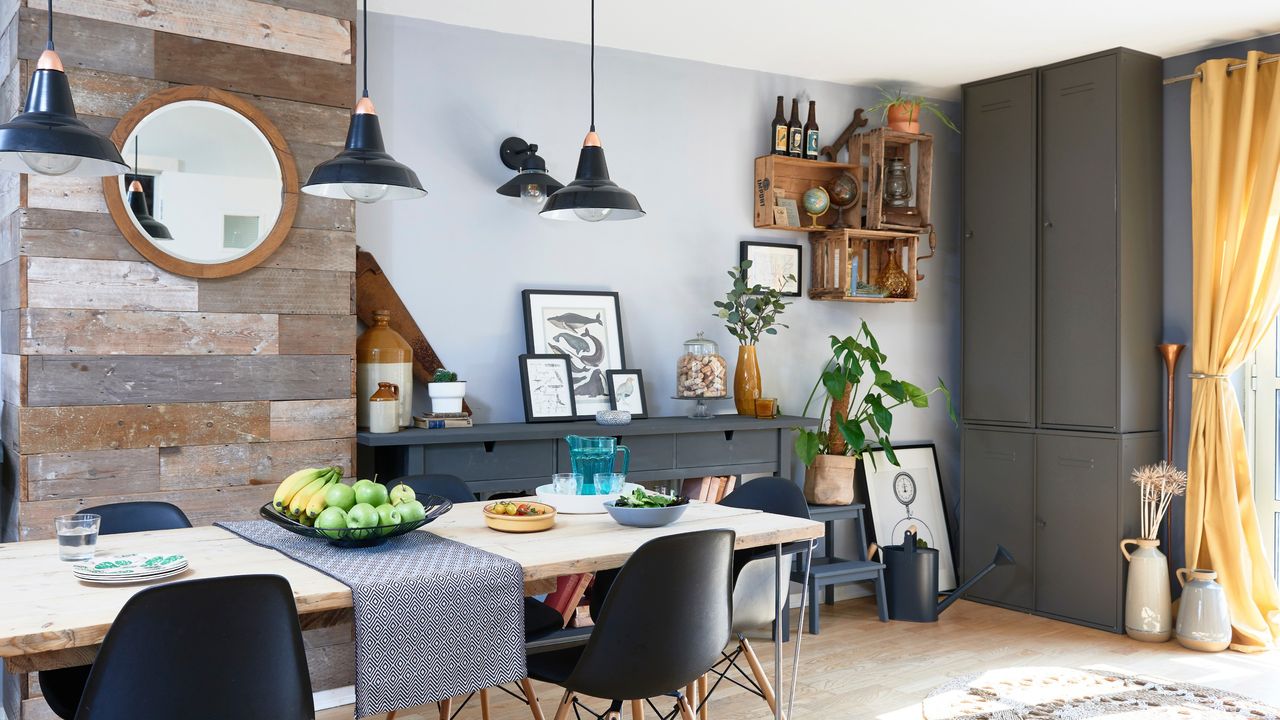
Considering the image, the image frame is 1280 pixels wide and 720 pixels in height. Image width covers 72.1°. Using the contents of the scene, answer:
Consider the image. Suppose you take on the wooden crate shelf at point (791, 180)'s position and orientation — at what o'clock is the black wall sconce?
The black wall sconce is roughly at 3 o'clock from the wooden crate shelf.

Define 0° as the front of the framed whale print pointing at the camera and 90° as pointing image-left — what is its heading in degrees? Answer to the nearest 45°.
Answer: approximately 0°

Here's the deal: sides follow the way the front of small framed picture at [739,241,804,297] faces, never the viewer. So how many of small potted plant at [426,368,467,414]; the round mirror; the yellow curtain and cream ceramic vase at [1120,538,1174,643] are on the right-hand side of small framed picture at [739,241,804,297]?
2

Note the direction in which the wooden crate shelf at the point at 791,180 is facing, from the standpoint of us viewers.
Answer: facing the viewer and to the right of the viewer

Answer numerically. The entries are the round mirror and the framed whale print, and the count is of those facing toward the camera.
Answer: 2

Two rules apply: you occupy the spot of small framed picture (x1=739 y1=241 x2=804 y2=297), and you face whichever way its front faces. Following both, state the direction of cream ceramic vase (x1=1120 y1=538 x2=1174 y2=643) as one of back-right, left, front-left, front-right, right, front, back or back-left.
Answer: front-left

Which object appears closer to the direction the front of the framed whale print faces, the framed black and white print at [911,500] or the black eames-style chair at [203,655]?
the black eames-style chair

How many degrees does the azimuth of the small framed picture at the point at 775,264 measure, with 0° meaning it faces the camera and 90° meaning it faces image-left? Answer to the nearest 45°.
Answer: approximately 315°

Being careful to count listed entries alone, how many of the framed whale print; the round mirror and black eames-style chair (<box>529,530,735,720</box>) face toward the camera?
2

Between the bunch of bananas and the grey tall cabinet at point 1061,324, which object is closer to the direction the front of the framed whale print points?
the bunch of bananas

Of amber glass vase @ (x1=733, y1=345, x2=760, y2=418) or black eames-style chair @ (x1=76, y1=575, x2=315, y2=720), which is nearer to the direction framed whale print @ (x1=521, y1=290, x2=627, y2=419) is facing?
the black eames-style chair

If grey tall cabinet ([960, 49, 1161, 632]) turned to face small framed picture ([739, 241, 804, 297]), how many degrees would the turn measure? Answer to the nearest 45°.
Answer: approximately 45° to its right

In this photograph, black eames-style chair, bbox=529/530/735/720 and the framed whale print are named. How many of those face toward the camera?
1

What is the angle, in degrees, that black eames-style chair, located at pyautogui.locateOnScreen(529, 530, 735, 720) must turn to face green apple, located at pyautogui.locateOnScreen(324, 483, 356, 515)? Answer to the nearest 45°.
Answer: approximately 45° to its left

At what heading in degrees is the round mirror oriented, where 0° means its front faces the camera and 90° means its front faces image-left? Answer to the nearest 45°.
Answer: approximately 0°
